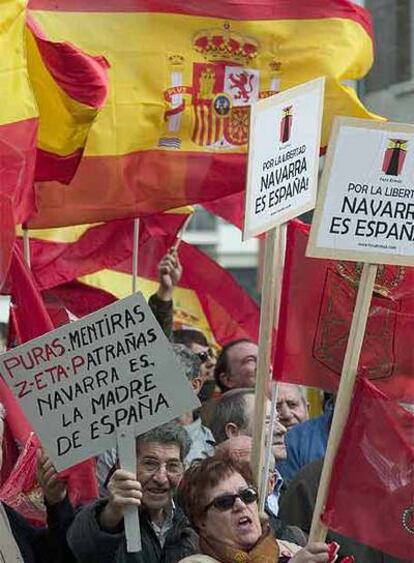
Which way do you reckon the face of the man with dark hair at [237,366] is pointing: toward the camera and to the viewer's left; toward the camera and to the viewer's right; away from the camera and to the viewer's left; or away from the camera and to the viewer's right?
toward the camera and to the viewer's right

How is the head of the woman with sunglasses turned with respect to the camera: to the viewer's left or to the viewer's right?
to the viewer's right

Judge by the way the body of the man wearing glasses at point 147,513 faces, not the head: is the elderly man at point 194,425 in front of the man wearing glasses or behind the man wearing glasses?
behind

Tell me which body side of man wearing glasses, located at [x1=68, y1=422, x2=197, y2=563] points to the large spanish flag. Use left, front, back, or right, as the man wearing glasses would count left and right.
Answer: back

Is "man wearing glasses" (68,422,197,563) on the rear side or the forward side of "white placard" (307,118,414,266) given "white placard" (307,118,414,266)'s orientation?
on the forward side

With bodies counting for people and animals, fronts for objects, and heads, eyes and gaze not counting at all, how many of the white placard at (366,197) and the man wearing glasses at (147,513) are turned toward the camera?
2

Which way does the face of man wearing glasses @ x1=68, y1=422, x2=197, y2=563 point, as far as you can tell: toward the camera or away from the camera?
toward the camera

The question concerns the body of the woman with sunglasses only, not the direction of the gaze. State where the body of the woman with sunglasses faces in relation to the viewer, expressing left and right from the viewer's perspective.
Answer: facing the viewer and to the right of the viewer

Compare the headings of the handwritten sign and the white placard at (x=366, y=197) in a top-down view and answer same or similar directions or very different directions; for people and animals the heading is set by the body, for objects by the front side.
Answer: same or similar directions

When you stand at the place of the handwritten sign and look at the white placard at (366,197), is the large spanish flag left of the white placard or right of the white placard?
left

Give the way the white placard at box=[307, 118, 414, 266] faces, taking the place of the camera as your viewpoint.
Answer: facing the viewer

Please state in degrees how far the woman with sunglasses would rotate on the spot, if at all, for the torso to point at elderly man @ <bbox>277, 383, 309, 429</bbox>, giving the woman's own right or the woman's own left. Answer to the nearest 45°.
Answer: approximately 135° to the woman's own left

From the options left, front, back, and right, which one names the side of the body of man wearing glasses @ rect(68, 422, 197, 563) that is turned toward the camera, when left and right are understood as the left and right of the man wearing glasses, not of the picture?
front
